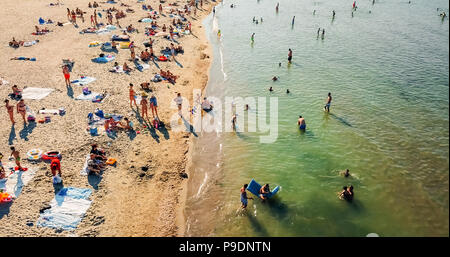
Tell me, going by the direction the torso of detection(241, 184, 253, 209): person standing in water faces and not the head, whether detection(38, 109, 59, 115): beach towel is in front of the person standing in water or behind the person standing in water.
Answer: behind

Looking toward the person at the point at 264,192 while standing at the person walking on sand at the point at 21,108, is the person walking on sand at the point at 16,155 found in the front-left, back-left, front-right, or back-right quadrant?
front-right

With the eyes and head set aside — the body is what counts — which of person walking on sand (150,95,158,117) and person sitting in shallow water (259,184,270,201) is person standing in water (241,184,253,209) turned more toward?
the person sitting in shallow water

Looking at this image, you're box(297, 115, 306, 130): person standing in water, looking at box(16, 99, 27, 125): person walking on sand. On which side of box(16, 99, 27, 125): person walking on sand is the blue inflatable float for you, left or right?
left

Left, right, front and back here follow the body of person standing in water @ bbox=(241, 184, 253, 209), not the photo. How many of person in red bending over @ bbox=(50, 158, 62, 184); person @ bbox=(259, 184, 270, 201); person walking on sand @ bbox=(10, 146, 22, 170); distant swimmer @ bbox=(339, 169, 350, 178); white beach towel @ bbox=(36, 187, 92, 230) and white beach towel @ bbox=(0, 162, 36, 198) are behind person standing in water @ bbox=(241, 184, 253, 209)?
4

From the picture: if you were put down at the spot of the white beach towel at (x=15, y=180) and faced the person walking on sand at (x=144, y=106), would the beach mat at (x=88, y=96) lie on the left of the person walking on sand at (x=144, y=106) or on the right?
left

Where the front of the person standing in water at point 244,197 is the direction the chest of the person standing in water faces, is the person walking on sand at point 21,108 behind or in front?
behind

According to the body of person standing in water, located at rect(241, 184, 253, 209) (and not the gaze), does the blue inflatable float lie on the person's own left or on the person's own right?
on the person's own left

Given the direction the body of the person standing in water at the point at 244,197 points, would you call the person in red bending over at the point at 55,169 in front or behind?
behind

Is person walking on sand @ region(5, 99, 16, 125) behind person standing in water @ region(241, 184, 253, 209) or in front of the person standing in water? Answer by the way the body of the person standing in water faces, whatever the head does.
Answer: behind

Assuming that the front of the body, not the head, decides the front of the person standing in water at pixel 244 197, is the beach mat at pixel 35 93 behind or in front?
behind

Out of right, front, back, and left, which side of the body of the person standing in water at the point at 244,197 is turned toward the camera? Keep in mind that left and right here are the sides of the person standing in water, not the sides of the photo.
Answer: right
